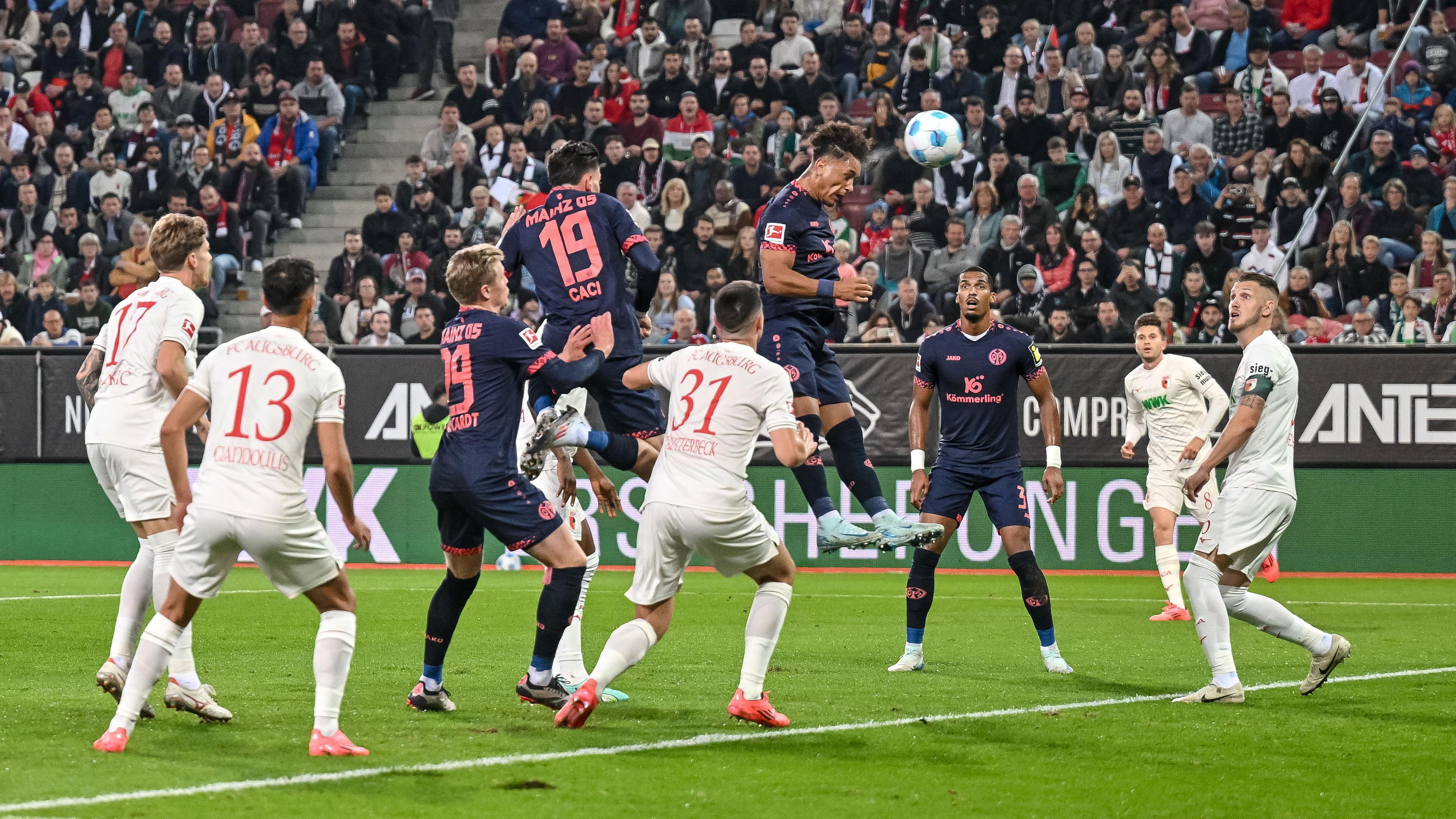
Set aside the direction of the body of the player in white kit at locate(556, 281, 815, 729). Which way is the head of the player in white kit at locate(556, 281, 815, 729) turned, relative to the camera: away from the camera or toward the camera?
away from the camera

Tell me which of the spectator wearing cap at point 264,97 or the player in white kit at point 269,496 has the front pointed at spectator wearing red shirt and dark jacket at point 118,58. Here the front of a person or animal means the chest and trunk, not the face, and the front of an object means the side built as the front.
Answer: the player in white kit

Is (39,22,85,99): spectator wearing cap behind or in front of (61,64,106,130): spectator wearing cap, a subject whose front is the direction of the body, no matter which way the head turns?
behind

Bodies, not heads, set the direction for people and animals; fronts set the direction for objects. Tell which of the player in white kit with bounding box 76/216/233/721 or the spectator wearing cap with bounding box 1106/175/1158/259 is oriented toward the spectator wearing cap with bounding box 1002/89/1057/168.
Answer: the player in white kit

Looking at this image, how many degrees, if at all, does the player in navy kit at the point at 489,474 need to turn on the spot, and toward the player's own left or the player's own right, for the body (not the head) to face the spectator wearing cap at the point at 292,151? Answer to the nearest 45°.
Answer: approximately 45° to the player's own left

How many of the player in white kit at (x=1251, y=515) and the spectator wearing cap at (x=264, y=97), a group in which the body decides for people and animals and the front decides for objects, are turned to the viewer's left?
1

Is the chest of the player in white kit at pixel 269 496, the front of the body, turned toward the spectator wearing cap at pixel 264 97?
yes

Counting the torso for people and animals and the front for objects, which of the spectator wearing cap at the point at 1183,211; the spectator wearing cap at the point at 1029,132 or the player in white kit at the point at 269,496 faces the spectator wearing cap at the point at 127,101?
the player in white kit

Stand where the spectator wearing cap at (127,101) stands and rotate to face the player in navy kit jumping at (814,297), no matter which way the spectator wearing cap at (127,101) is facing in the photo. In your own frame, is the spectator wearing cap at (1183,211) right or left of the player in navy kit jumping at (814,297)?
left
